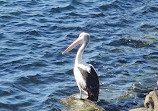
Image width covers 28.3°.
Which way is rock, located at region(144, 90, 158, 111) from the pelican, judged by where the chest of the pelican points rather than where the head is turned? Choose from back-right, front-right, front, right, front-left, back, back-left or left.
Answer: back-left

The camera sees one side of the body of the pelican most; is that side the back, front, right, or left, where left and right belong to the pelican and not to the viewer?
left
